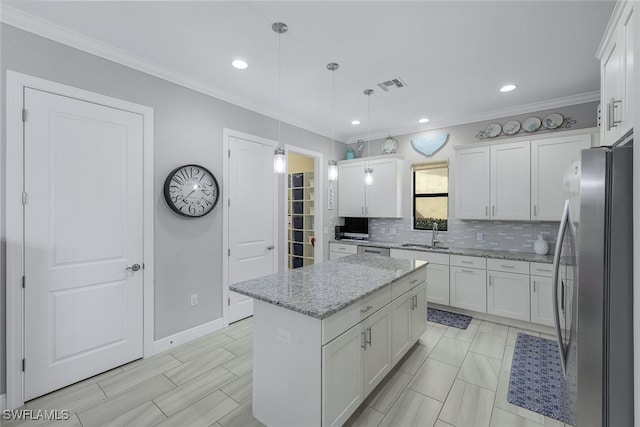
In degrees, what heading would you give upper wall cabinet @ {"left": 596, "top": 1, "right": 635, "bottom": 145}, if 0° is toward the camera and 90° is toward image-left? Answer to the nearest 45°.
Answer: approximately 90°

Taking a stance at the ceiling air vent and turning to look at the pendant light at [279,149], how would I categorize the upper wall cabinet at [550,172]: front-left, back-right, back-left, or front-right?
back-left

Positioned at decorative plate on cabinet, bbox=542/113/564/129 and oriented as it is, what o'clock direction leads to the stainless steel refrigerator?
The stainless steel refrigerator is roughly at 12 o'clock from the decorative plate on cabinet.

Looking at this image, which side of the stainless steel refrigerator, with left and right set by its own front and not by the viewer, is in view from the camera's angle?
left

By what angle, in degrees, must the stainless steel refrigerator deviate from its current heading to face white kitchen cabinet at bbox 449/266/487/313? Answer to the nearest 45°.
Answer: approximately 45° to its right

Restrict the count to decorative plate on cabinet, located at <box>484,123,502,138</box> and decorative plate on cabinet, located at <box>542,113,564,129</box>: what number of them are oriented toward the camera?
2

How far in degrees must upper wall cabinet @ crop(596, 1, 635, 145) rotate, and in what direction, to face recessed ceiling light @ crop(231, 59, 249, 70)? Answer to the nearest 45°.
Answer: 0° — it already faces it
